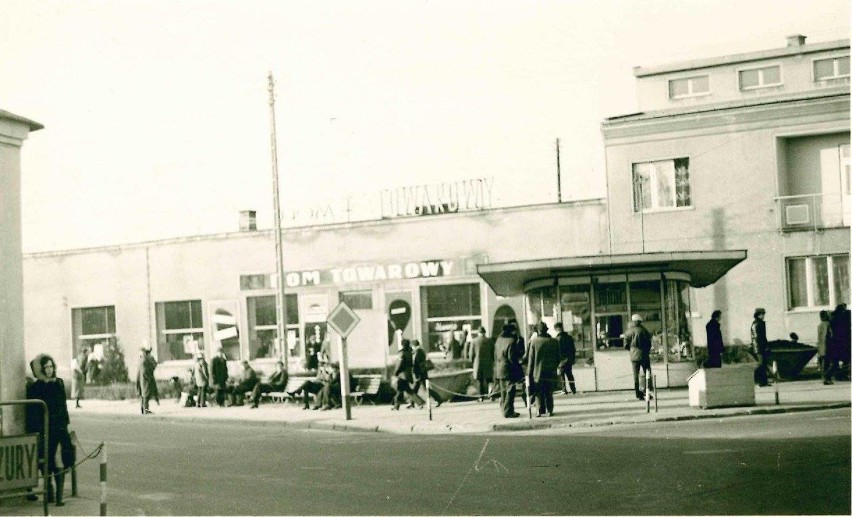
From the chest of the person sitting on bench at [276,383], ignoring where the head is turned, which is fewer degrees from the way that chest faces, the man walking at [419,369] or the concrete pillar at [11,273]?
the concrete pillar

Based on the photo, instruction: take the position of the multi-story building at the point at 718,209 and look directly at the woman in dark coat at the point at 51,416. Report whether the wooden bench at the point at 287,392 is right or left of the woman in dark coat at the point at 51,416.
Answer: right

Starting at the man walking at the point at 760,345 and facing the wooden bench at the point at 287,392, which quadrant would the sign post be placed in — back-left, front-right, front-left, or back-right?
front-left

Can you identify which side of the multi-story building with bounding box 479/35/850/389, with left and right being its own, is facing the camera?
front

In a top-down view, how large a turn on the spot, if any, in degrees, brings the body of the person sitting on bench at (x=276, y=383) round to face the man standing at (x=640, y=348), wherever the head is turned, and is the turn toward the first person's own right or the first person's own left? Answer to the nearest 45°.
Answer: approximately 135° to the first person's own left

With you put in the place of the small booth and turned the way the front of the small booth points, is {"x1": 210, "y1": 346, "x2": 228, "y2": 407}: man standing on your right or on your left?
on your right

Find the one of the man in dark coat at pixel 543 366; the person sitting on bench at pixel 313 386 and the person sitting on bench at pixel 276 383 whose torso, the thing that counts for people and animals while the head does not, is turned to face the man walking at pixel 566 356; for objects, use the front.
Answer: the man in dark coat
